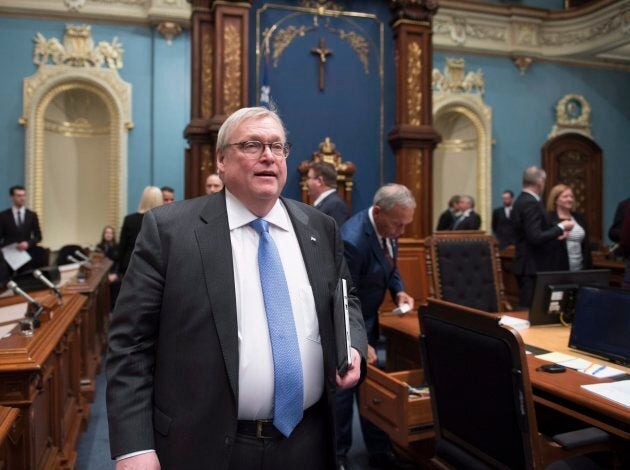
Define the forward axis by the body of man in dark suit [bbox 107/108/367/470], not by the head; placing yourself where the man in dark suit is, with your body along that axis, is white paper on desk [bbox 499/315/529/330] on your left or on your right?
on your left

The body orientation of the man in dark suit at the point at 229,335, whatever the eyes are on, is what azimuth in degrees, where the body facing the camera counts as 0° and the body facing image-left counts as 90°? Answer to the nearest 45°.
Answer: approximately 315°

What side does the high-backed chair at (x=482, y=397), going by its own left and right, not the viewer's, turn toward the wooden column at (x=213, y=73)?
left

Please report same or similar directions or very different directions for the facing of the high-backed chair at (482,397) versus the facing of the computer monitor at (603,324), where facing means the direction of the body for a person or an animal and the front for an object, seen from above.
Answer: very different directions

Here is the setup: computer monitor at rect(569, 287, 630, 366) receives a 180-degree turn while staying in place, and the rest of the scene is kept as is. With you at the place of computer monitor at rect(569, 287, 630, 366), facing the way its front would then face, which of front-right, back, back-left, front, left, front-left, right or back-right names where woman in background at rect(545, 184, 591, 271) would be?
front-left

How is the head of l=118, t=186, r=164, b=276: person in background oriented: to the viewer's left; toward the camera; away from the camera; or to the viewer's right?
away from the camera

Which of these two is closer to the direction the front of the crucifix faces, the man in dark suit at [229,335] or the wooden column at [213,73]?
the man in dark suit
